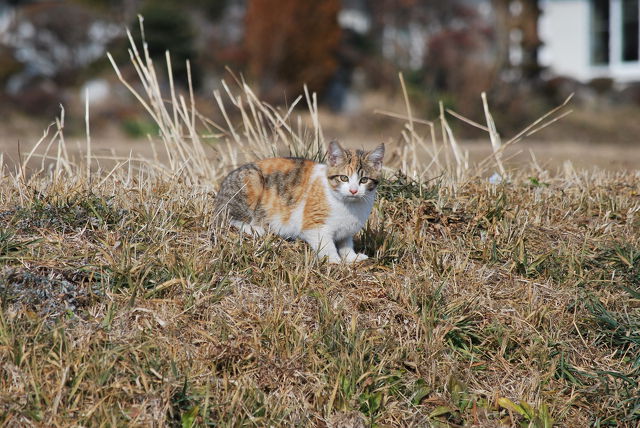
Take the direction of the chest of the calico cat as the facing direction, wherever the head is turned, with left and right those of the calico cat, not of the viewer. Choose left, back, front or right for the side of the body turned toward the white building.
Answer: left

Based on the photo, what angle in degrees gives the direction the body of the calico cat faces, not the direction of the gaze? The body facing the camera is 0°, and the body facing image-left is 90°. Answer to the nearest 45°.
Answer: approximately 315°
